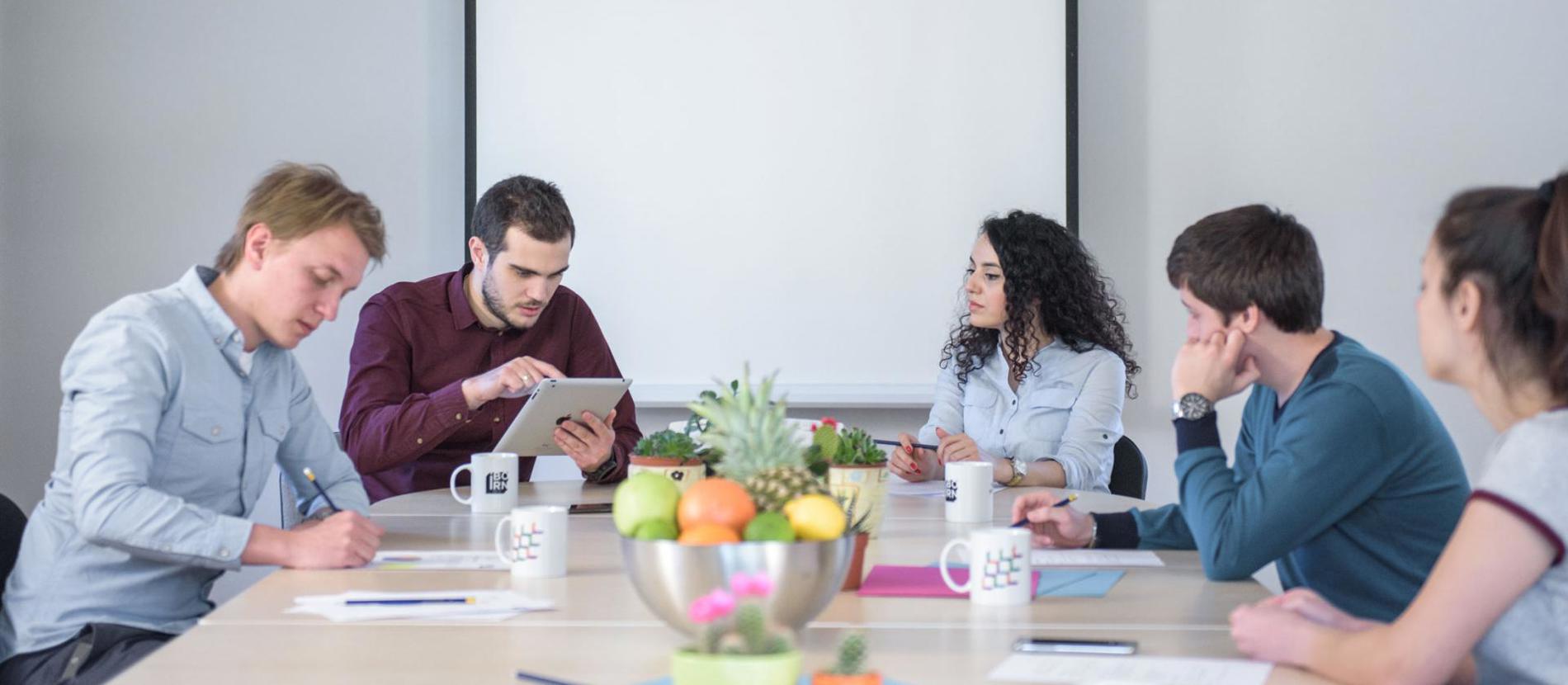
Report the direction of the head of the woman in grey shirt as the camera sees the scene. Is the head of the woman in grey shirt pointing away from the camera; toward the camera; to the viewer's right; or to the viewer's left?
to the viewer's left

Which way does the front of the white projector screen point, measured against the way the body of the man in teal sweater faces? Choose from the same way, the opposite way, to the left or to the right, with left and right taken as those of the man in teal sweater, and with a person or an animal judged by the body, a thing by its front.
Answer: to the left

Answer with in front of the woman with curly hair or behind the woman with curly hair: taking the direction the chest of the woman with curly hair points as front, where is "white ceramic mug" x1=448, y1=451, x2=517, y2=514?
in front

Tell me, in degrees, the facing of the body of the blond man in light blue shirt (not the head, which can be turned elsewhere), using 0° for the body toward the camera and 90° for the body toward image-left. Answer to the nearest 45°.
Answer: approximately 315°

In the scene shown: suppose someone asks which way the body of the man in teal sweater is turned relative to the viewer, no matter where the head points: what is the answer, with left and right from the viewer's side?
facing to the left of the viewer

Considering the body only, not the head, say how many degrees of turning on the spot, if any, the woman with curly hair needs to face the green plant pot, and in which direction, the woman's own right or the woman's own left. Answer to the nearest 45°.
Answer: approximately 45° to the woman's own left

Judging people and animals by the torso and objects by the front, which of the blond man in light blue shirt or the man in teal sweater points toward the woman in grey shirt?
the blond man in light blue shirt

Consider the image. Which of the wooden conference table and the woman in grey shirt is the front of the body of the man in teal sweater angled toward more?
the wooden conference table

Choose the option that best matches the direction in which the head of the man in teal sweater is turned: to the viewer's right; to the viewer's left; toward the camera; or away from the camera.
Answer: to the viewer's left

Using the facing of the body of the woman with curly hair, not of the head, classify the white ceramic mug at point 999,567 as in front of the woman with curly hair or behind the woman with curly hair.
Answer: in front

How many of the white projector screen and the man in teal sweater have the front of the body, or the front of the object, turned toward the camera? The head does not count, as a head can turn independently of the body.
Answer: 1

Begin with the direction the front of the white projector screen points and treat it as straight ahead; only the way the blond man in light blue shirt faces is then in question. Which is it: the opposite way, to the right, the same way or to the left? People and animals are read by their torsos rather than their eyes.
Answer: to the left

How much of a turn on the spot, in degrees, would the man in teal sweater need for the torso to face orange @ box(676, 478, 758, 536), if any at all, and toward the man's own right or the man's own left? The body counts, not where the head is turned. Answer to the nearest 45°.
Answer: approximately 45° to the man's own left

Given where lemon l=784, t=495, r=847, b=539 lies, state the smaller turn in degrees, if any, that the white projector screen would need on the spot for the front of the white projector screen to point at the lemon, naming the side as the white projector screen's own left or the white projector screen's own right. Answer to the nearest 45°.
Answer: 0° — it already faces it
